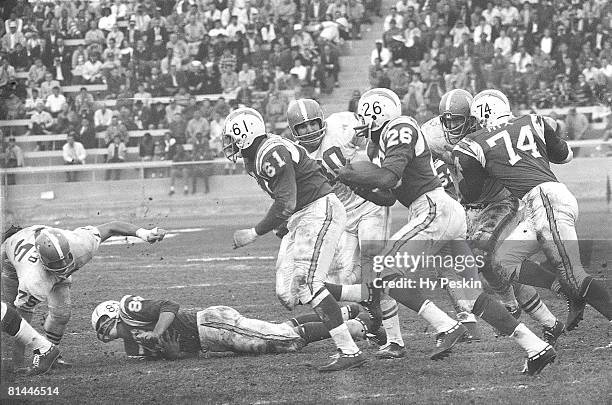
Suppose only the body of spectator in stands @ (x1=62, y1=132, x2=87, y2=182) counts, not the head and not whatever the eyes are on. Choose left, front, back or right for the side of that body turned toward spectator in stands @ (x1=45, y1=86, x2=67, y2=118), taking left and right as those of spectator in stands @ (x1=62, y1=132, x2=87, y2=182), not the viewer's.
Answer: back

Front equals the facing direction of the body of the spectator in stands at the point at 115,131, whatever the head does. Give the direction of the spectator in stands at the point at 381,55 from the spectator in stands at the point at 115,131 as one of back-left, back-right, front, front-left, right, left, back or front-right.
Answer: left

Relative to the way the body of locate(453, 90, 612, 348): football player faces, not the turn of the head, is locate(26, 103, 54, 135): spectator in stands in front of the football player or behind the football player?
in front

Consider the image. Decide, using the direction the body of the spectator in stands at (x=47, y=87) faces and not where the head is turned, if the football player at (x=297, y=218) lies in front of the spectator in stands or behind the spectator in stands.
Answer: in front

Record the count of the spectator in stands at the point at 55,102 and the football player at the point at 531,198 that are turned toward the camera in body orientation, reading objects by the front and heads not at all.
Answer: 1

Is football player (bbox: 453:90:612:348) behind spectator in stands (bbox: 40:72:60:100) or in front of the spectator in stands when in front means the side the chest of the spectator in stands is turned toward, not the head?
in front

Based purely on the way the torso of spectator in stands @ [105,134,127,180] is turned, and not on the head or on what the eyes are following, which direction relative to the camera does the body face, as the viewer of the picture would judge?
toward the camera

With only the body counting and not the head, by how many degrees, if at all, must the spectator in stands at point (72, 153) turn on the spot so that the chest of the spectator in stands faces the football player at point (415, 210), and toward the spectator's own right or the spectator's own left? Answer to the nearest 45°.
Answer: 0° — they already face them

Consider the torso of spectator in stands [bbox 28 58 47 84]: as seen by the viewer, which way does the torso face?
toward the camera

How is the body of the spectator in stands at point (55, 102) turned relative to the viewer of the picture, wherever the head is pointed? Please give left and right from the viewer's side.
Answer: facing the viewer

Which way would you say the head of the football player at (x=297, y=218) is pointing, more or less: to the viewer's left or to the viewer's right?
to the viewer's left

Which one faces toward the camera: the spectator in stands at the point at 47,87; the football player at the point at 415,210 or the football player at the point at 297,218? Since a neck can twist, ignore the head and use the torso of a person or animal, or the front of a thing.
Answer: the spectator in stands

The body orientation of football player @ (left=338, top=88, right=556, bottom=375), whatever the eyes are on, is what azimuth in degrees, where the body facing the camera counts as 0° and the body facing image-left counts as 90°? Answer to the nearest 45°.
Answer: approximately 90°

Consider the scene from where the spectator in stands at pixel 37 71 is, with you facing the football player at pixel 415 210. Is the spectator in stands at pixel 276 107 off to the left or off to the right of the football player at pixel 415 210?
left

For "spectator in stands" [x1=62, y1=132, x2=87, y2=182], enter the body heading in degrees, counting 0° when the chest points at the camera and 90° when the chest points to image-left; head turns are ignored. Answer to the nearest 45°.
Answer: approximately 0°
